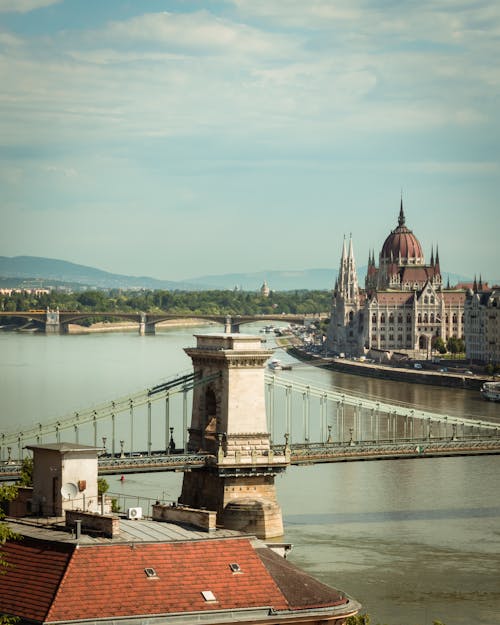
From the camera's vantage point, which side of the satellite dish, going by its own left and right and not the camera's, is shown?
front

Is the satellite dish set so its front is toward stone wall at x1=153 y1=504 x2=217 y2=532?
no
